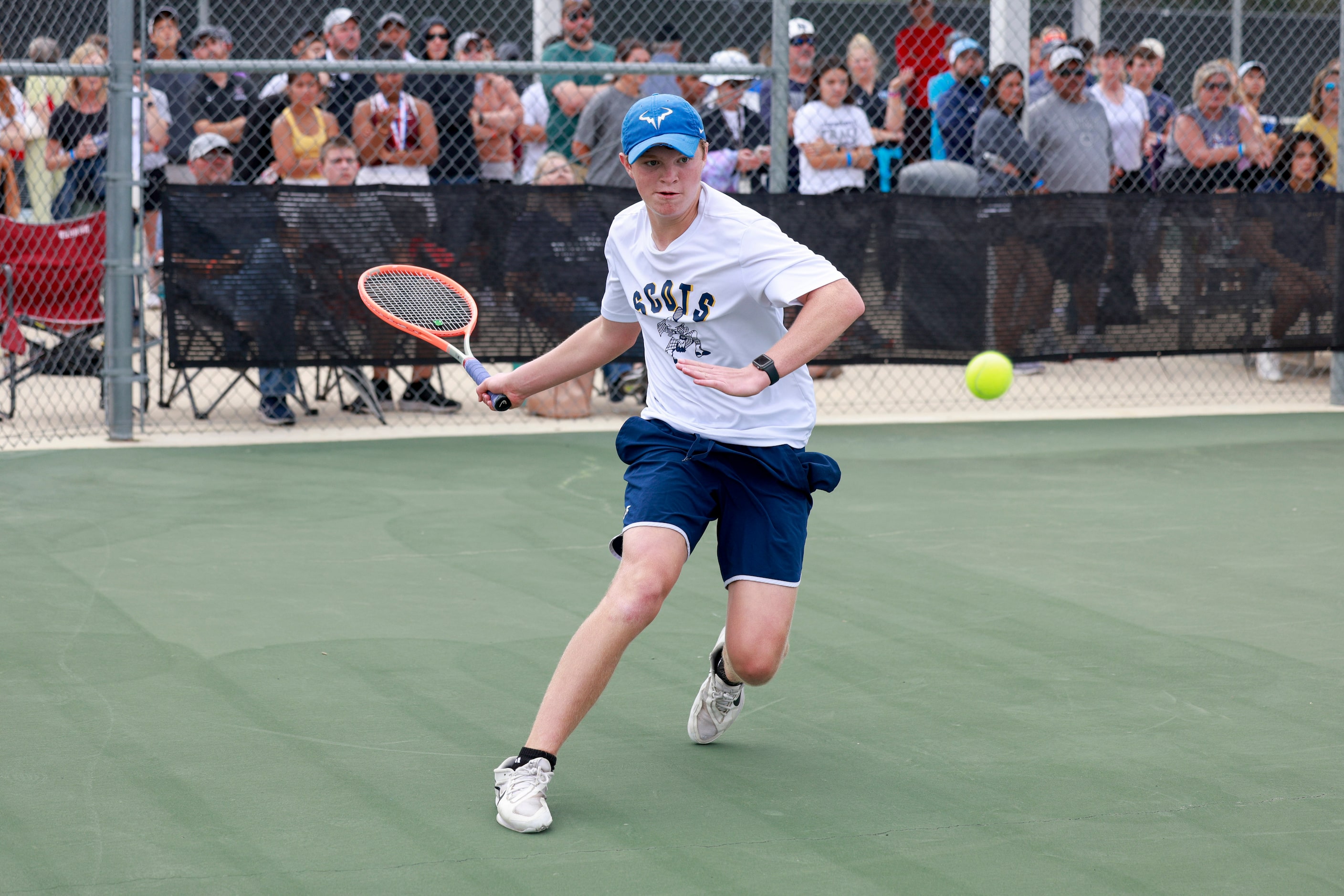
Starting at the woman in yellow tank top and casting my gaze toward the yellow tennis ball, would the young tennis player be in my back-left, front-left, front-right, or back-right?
front-right

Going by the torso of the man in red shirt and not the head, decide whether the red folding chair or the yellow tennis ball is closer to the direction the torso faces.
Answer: the yellow tennis ball

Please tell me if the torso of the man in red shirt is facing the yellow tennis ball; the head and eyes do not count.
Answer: yes

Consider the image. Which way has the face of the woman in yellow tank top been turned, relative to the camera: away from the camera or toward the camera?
toward the camera

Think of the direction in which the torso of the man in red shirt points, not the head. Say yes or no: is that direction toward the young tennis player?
yes

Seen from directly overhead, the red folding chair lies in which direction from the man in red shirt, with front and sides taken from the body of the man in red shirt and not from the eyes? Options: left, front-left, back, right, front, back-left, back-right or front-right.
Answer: front-right

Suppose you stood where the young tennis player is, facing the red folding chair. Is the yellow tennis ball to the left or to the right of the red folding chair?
right

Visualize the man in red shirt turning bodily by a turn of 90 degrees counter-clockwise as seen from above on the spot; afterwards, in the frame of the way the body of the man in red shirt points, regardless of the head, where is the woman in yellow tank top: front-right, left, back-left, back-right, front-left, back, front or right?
back-right

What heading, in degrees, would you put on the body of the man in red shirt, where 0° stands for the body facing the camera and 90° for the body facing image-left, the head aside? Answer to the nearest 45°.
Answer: approximately 0°
